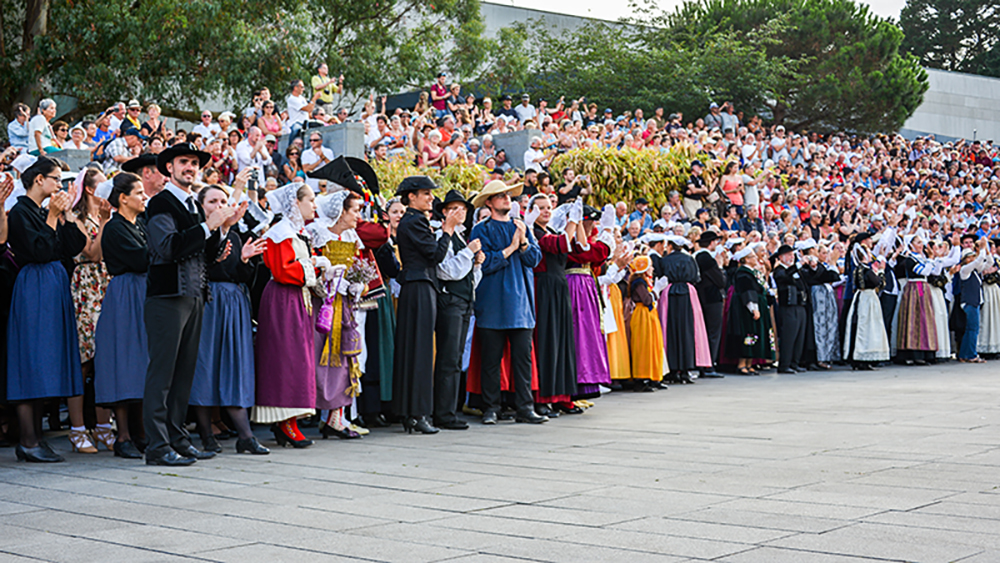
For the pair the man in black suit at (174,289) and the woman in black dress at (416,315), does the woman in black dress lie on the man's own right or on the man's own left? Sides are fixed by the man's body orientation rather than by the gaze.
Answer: on the man's own left

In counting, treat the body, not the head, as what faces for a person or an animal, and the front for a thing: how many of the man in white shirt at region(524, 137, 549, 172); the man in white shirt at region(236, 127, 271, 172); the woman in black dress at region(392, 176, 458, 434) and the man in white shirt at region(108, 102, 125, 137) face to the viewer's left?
0

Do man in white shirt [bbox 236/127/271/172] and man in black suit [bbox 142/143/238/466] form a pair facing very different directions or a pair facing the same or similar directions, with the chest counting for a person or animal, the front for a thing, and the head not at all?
same or similar directions

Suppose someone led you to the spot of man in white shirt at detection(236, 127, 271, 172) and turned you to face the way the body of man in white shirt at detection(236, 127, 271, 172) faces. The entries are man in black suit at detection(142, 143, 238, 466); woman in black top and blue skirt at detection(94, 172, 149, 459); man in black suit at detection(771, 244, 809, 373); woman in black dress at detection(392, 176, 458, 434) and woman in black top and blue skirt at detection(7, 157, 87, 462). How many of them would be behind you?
0

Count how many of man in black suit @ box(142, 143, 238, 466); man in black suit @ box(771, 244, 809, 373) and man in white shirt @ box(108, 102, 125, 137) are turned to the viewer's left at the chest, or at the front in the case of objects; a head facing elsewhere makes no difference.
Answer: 0

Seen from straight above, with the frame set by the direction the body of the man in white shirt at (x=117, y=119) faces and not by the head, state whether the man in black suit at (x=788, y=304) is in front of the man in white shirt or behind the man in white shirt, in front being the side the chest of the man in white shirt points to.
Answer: in front

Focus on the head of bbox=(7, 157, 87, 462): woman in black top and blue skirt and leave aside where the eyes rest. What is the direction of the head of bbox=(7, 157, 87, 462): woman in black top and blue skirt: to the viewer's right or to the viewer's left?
to the viewer's right

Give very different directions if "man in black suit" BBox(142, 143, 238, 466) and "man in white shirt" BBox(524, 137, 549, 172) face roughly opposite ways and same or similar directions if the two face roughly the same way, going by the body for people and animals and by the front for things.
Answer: same or similar directions

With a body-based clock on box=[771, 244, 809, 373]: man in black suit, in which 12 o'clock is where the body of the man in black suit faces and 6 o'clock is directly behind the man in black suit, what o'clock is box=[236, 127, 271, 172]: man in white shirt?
The man in white shirt is roughly at 4 o'clock from the man in black suit.

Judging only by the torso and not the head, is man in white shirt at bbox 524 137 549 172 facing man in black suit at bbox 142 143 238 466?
no

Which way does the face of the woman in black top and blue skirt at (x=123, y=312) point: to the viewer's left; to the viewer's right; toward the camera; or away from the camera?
to the viewer's right

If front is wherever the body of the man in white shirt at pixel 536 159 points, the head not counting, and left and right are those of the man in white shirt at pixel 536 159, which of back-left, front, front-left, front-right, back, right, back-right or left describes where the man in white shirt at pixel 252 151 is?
right

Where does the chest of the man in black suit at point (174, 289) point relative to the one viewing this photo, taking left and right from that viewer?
facing the viewer and to the right of the viewer

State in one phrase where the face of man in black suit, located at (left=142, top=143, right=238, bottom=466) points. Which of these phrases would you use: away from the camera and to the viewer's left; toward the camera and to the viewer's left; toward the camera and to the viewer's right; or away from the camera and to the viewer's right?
toward the camera and to the viewer's right

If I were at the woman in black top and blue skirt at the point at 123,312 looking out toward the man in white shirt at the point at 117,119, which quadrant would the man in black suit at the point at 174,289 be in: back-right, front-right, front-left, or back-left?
back-right

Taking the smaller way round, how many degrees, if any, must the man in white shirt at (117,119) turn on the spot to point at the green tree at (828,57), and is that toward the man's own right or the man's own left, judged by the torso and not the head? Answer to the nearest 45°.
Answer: approximately 90° to the man's own left

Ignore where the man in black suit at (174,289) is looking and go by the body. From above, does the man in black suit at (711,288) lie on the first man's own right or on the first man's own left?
on the first man's own left

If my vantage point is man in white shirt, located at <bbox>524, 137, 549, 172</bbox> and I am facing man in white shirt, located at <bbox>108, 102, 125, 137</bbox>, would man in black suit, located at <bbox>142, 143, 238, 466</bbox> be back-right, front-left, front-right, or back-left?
front-left

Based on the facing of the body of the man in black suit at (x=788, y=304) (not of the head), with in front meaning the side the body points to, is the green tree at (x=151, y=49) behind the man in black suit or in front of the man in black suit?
behind

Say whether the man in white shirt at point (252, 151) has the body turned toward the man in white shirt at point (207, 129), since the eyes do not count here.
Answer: no

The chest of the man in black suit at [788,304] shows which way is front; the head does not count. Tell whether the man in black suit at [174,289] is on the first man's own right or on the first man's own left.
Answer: on the first man's own right

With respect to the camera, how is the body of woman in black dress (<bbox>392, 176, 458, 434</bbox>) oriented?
to the viewer's right
